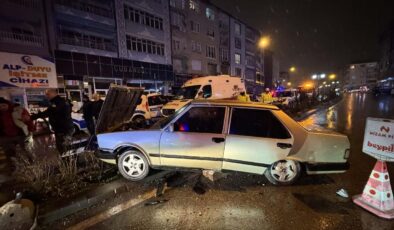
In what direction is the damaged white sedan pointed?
to the viewer's left

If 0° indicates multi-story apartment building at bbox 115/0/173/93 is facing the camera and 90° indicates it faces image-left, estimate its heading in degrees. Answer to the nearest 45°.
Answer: approximately 315°

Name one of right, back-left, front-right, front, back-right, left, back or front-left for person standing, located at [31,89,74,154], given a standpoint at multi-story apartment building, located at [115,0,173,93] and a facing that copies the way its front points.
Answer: front-right

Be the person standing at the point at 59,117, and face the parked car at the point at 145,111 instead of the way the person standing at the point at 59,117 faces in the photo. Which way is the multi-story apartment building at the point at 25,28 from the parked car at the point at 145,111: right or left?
left

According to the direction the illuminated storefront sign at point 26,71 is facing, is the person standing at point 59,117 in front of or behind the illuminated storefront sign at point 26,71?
in front

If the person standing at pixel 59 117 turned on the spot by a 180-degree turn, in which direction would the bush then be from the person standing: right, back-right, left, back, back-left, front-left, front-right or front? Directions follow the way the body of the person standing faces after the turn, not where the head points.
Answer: right

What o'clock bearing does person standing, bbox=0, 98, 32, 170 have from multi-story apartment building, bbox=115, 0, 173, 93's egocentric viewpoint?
The person standing is roughly at 2 o'clock from the multi-story apartment building.

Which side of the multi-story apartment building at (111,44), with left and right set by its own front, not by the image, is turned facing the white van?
front
